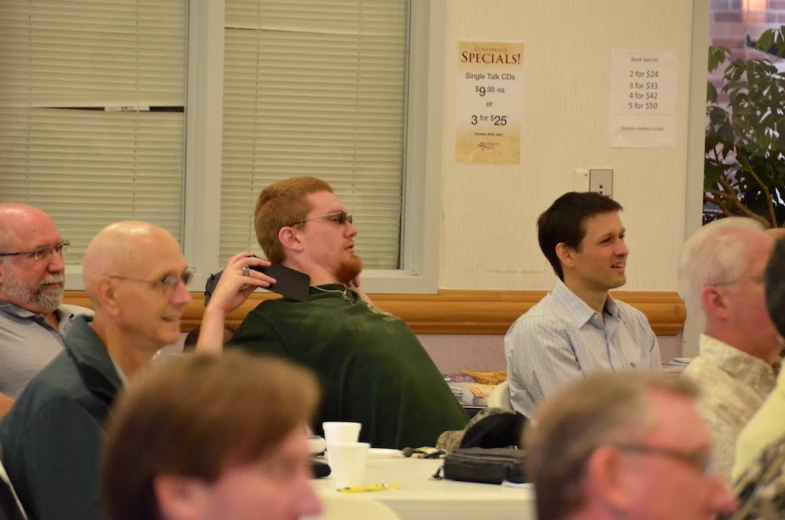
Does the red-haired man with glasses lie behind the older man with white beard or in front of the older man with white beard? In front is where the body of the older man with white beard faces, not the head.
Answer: in front

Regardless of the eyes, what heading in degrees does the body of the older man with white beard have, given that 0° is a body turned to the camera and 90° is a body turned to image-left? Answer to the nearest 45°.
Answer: approximately 315°

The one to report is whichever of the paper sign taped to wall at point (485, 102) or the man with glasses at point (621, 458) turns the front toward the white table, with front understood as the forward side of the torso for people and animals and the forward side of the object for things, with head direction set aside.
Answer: the paper sign taped to wall

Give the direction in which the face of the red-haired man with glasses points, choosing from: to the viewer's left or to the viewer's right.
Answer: to the viewer's right

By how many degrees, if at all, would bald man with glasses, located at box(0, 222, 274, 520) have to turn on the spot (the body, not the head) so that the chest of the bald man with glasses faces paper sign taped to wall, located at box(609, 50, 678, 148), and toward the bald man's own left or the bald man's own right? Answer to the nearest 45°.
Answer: approximately 45° to the bald man's own left

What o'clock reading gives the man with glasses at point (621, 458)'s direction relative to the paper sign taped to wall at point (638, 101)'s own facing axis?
The man with glasses is roughly at 12 o'clock from the paper sign taped to wall.

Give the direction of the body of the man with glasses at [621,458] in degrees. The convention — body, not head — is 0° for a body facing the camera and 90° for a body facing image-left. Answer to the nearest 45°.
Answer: approximately 270°

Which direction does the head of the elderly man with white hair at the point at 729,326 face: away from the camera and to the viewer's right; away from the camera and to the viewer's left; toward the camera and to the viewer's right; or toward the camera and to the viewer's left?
away from the camera and to the viewer's right

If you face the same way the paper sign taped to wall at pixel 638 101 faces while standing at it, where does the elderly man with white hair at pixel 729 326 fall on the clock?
The elderly man with white hair is roughly at 12 o'clock from the paper sign taped to wall.

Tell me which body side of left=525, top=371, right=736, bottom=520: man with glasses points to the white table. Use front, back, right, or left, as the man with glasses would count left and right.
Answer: left

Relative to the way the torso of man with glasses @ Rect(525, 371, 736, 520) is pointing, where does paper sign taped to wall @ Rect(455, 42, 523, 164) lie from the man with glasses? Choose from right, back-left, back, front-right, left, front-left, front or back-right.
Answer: left

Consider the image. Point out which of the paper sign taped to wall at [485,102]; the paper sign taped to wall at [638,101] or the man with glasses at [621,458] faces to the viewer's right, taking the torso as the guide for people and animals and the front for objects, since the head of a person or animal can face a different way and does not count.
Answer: the man with glasses
